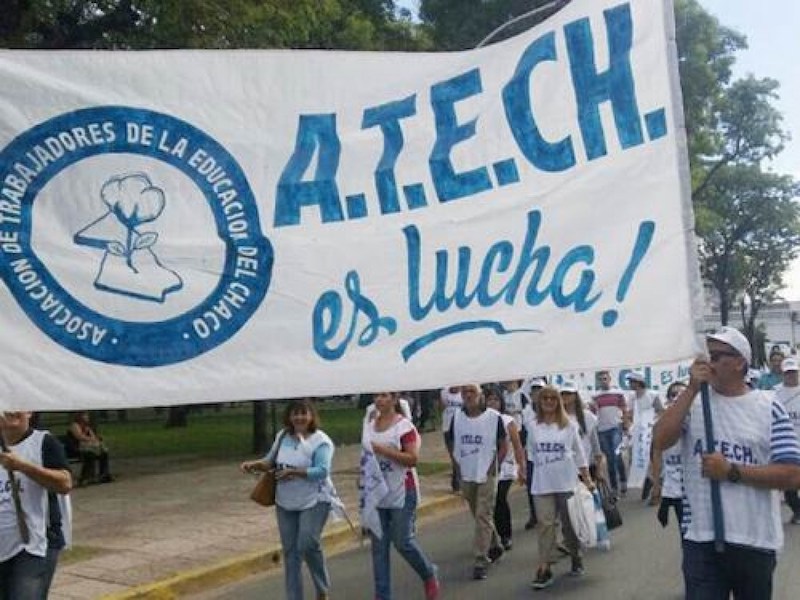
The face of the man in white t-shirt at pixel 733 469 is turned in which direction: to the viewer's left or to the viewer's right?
to the viewer's left

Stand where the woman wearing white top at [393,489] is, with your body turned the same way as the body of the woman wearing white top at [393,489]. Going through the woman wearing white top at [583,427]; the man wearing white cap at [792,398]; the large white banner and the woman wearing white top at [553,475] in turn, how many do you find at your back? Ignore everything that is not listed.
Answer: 3

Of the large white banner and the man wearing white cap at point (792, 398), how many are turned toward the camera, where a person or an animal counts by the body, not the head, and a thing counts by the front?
2

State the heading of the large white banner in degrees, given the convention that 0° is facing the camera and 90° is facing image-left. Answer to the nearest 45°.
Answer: approximately 0°

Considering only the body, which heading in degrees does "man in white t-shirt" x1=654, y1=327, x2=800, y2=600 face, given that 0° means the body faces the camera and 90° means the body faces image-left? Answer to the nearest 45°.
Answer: approximately 45°

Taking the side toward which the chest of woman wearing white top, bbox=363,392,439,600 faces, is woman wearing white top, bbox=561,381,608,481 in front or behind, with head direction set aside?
behind

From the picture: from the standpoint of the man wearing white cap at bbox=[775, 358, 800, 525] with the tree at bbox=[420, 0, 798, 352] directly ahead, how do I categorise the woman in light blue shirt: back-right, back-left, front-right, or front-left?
back-left

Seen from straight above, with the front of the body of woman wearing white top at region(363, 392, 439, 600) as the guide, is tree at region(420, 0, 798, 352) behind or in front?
behind

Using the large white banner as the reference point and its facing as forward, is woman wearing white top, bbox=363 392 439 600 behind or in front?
behind

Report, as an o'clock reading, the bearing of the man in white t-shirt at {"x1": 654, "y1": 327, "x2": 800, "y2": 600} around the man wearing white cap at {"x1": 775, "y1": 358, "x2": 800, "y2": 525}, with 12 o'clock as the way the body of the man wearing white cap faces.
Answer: The man in white t-shirt is roughly at 12 o'clock from the man wearing white cap.
